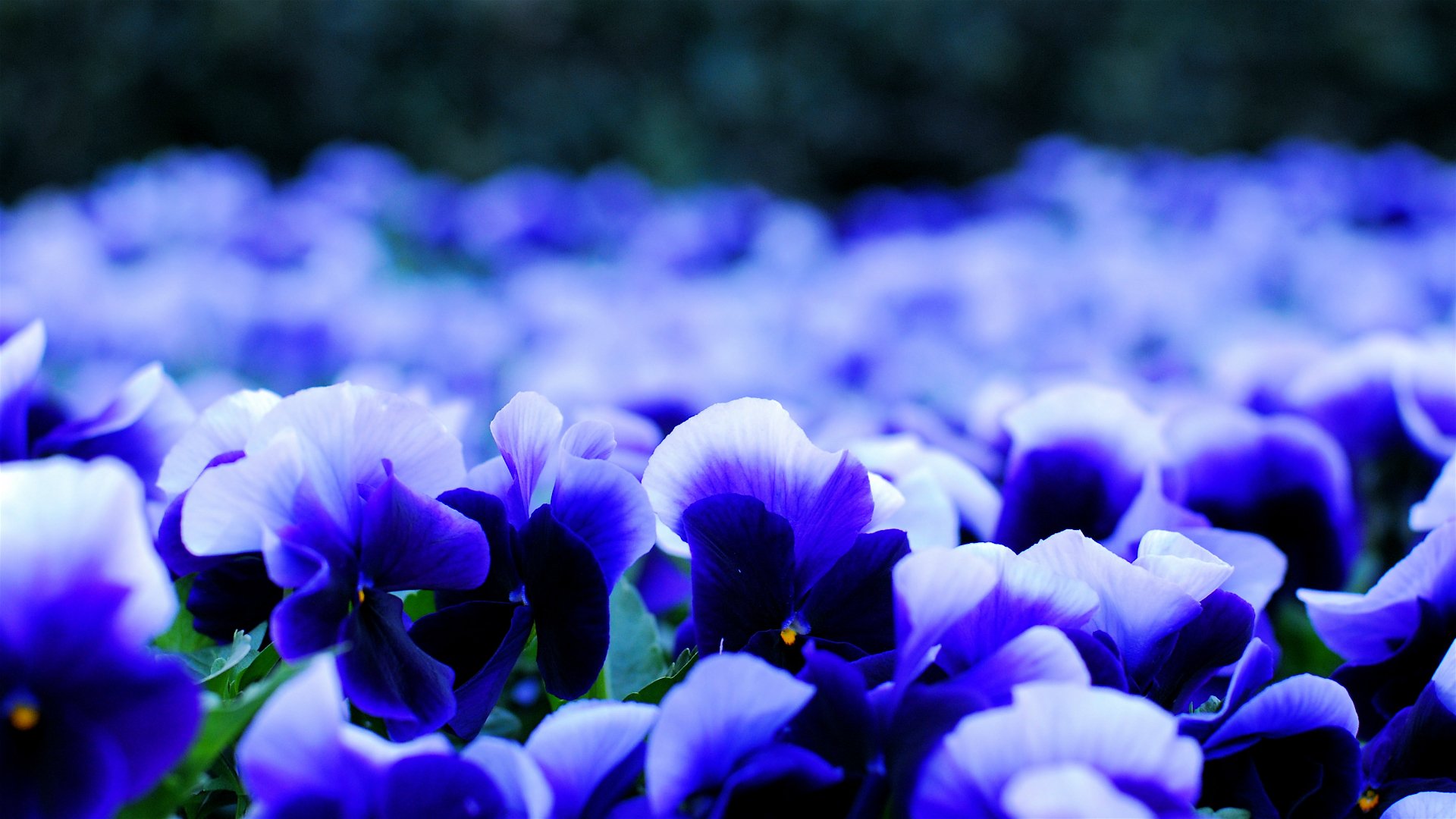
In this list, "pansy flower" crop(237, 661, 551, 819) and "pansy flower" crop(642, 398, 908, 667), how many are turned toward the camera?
2

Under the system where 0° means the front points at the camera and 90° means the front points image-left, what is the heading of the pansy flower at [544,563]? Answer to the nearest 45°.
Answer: approximately 45°

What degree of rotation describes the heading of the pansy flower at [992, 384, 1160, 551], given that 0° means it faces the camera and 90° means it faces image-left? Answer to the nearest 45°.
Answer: approximately 0°
